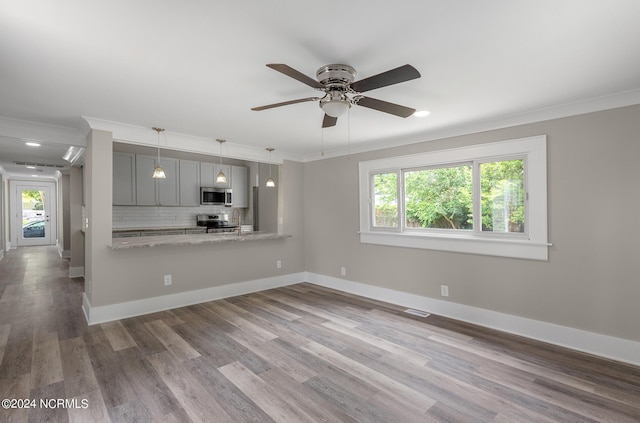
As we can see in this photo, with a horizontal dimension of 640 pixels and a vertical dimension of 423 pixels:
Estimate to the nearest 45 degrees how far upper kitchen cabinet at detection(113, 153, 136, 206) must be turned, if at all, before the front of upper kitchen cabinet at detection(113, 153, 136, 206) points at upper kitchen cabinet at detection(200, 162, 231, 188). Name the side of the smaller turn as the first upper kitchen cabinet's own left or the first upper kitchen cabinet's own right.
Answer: approximately 90° to the first upper kitchen cabinet's own left

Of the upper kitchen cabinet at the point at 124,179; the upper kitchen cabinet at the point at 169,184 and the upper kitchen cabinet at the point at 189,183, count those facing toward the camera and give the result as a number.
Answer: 3

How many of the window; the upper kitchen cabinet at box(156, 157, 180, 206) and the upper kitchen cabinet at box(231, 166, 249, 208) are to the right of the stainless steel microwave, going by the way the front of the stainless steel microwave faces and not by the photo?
1

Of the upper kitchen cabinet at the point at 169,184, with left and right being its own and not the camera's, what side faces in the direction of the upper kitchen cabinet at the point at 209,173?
left

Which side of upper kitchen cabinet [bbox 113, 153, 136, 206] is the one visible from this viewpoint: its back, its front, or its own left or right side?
front

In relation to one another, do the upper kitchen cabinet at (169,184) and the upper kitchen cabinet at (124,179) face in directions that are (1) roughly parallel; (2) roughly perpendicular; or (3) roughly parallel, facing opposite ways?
roughly parallel

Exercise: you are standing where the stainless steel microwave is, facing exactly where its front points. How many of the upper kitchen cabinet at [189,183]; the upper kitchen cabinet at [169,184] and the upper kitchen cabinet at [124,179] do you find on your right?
3

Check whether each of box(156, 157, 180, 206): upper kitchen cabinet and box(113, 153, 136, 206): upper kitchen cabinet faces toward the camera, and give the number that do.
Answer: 2

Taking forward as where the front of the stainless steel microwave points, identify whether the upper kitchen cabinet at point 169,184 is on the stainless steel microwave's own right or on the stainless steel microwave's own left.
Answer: on the stainless steel microwave's own right

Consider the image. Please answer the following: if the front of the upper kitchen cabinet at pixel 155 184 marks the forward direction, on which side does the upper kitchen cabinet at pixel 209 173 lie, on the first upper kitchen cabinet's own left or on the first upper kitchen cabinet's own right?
on the first upper kitchen cabinet's own left

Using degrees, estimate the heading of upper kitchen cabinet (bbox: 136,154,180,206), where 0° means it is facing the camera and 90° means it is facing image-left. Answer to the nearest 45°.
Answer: approximately 0°

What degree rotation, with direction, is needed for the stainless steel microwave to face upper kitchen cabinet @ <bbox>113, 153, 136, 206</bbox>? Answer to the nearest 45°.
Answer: approximately 90° to its right

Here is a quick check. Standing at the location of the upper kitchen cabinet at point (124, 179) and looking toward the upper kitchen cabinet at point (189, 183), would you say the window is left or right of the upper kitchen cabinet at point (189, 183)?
right

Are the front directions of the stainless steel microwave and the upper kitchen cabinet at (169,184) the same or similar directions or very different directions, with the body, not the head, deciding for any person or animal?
same or similar directions

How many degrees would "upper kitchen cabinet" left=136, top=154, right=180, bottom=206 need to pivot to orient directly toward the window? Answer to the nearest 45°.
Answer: approximately 45° to its left

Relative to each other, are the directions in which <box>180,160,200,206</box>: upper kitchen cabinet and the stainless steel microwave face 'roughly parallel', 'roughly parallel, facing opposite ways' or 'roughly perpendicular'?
roughly parallel

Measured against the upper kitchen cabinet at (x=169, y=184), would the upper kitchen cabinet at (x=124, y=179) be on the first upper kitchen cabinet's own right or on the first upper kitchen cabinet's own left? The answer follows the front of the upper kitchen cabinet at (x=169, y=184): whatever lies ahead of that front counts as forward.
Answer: on the first upper kitchen cabinet's own right

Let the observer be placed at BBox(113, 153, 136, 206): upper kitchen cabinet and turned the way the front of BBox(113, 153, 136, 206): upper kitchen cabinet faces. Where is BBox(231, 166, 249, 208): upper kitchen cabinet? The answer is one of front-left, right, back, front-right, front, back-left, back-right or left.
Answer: left

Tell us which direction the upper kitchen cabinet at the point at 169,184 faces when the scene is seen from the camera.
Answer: facing the viewer
